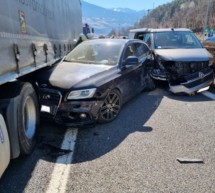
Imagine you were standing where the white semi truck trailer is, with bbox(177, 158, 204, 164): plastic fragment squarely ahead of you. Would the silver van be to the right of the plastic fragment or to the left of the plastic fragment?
left

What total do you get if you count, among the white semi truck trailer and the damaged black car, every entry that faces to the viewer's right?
0

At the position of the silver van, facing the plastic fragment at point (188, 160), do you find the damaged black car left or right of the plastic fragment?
right

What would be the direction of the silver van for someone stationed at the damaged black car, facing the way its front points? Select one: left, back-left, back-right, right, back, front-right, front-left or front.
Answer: back

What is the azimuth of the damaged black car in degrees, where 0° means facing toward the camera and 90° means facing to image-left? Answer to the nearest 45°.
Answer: approximately 45°

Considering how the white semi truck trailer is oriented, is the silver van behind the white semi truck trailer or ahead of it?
behind
